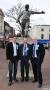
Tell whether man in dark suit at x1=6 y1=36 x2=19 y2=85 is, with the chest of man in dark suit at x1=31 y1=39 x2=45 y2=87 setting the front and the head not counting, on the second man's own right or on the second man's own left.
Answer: on the second man's own right

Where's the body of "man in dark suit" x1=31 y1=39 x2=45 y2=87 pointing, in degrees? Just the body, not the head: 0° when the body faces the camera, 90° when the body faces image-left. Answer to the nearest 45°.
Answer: approximately 45°

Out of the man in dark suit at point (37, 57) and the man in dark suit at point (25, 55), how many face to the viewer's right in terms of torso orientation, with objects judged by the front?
0

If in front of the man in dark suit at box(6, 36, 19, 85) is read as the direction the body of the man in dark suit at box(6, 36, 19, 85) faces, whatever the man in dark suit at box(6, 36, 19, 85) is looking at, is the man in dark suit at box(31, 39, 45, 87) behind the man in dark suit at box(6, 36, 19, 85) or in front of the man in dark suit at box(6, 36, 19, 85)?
in front

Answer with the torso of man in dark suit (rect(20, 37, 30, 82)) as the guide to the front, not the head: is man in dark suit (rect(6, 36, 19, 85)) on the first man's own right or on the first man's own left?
on the first man's own right
